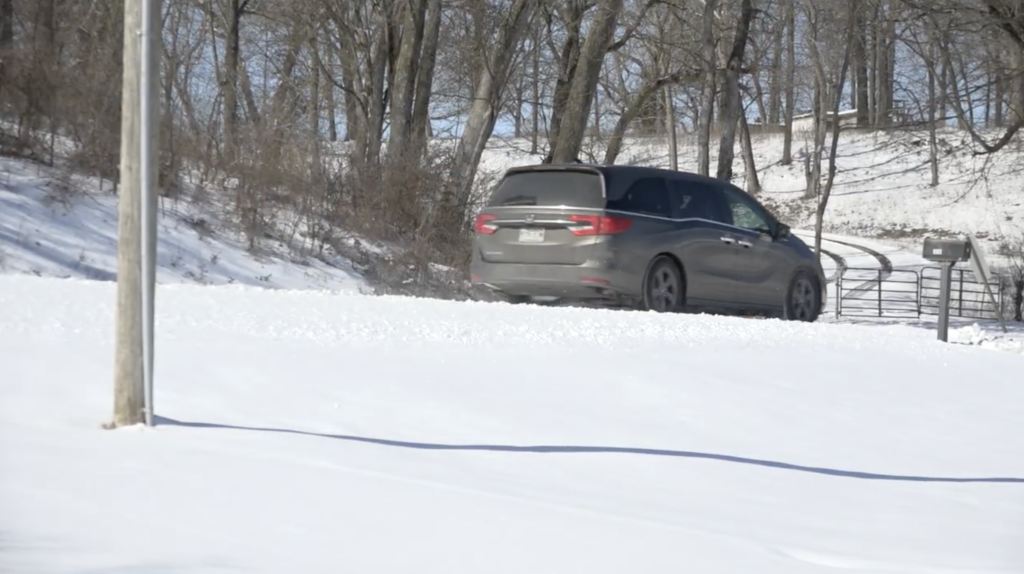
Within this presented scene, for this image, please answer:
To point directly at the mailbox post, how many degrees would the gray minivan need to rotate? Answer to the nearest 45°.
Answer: approximately 45° to its right

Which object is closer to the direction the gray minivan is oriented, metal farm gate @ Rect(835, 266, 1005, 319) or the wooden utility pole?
the metal farm gate

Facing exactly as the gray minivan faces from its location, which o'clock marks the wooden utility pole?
The wooden utility pole is roughly at 5 o'clock from the gray minivan.

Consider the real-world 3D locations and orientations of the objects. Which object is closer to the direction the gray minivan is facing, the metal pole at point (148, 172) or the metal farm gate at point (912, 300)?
the metal farm gate

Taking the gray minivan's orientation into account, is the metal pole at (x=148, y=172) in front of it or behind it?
behind

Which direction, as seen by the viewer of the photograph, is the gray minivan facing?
facing away from the viewer and to the right of the viewer

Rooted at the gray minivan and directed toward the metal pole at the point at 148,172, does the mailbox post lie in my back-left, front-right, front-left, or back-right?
back-left

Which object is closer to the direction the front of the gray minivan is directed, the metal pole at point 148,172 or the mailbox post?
the mailbox post
